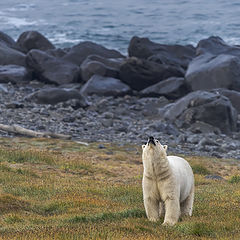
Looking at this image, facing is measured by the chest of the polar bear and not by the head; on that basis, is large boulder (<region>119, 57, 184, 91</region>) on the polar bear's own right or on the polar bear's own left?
on the polar bear's own right

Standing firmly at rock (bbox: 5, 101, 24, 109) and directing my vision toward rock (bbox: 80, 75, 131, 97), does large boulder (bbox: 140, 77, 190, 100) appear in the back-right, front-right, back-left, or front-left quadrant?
front-right

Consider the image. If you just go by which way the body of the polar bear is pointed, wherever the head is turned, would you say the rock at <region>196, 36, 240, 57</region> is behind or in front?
behind

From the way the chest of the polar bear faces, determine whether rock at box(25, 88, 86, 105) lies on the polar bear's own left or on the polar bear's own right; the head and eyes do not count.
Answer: on the polar bear's own right

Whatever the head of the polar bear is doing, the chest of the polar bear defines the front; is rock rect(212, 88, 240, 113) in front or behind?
behind

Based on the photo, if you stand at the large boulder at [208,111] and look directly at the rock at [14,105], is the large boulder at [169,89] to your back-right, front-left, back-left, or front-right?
front-right

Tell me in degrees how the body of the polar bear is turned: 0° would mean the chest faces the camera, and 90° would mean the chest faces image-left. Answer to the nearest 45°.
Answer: approximately 45°

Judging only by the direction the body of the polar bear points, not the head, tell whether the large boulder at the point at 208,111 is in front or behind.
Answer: behind

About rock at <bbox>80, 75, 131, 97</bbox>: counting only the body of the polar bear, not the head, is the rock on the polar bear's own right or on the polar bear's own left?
on the polar bear's own right

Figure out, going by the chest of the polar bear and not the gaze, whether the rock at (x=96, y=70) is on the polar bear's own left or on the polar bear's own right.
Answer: on the polar bear's own right

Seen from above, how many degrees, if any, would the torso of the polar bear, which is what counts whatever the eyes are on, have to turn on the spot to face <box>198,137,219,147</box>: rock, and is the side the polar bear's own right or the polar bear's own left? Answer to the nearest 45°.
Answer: approximately 135° to the polar bear's own right

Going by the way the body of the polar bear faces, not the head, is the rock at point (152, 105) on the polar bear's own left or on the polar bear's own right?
on the polar bear's own right

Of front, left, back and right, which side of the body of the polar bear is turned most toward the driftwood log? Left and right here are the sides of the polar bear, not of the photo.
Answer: right

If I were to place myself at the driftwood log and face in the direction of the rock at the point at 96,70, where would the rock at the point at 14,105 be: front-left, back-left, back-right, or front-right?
front-left
